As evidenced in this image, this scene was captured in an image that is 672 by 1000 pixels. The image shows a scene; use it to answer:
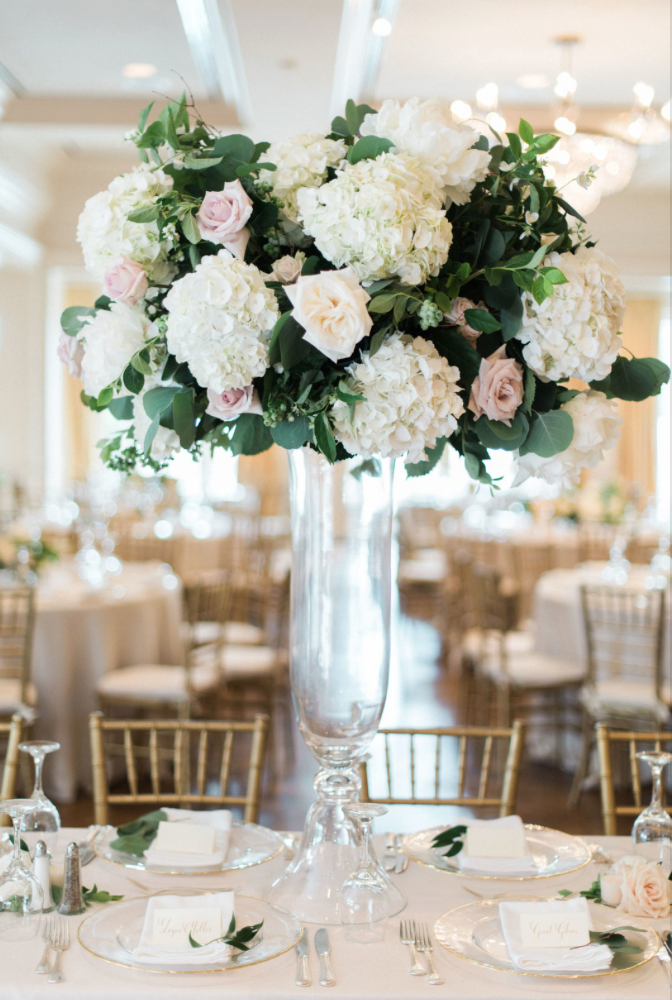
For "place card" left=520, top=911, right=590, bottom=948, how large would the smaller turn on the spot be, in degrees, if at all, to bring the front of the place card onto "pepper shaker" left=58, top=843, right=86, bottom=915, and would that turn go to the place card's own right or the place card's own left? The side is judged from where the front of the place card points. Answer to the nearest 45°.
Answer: approximately 90° to the place card's own right

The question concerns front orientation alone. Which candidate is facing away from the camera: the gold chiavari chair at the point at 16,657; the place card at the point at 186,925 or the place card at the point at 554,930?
the gold chiavari chair

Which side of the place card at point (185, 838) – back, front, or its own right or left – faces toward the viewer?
back

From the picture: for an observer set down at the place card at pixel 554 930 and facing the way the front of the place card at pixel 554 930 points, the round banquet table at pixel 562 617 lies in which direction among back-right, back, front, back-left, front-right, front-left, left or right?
back

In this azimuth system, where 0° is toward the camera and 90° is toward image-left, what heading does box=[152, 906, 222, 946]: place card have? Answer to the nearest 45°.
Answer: approximately 0°

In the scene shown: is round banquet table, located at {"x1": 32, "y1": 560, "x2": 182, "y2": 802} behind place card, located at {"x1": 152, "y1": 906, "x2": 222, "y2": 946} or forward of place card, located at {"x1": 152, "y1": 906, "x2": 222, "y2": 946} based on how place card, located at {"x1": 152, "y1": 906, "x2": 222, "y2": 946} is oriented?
behind

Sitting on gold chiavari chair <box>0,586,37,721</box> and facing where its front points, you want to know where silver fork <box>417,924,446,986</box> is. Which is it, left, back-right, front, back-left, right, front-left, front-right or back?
back

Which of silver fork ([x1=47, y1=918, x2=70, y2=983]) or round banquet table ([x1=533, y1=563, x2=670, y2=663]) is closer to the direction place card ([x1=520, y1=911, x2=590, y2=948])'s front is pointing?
the silver fork

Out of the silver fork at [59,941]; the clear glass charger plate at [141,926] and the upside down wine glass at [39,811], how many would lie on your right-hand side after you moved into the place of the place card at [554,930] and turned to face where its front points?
3
